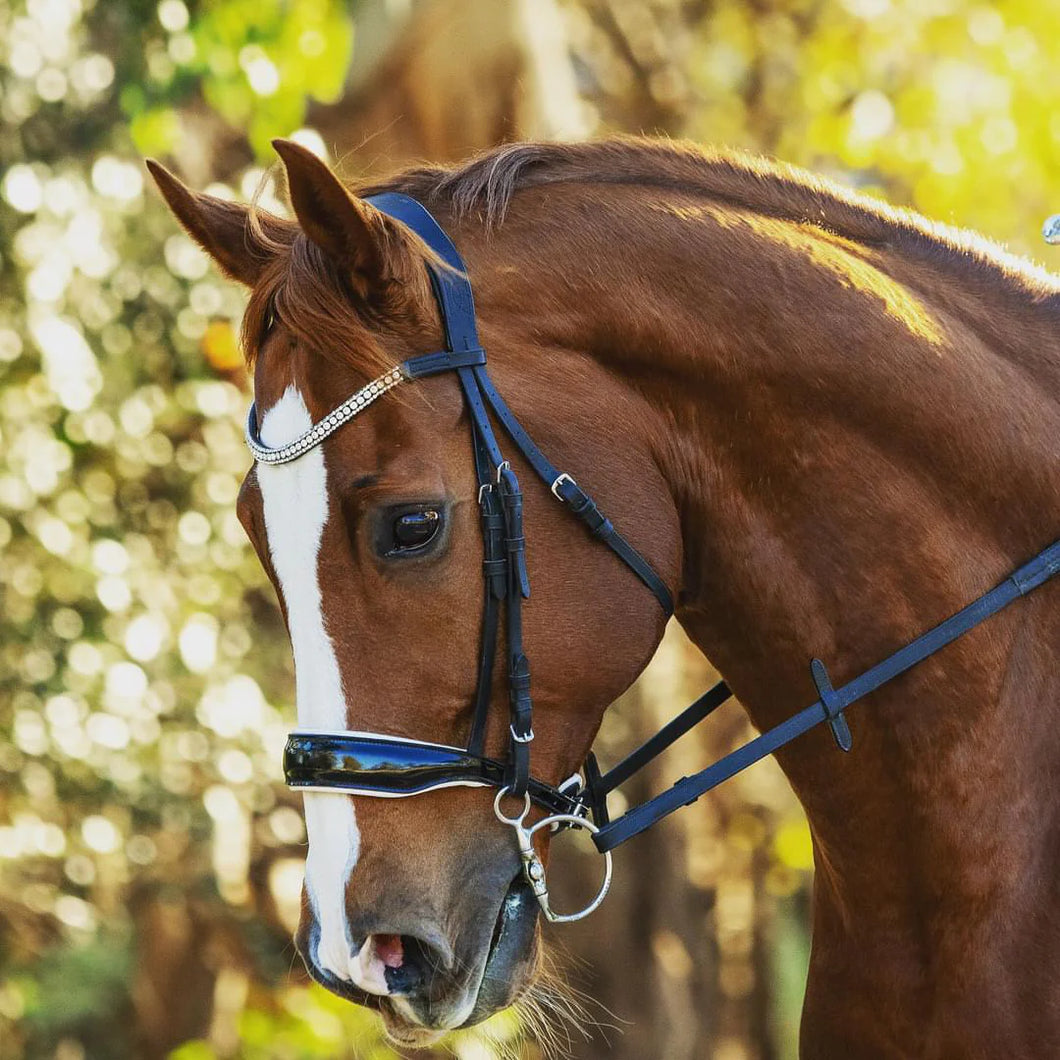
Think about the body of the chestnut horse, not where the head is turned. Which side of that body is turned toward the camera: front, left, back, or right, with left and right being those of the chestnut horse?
left
